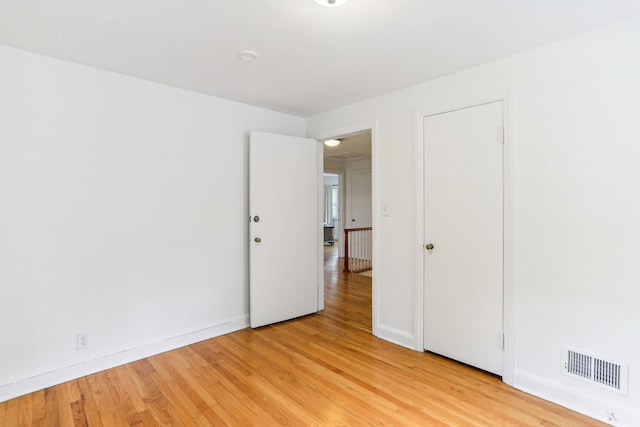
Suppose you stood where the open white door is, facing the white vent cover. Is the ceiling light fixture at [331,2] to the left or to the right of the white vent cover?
right

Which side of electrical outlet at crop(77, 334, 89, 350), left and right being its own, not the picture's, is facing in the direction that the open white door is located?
left

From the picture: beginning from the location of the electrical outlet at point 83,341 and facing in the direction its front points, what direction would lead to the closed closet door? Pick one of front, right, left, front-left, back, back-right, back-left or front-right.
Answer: front-left

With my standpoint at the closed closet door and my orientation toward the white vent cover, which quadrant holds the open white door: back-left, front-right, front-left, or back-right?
back-right

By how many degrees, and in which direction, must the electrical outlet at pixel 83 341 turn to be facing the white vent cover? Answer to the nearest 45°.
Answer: approximately 45° to its left
